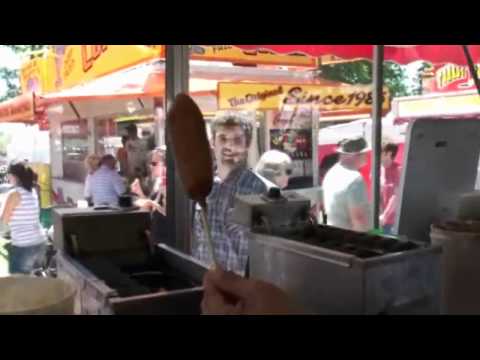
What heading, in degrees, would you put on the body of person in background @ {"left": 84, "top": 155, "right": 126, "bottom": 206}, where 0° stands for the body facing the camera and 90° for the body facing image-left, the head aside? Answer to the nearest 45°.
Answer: approximately 180°

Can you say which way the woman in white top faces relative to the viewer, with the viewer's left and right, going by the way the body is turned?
facing away from the viewer and to the left of the viewer

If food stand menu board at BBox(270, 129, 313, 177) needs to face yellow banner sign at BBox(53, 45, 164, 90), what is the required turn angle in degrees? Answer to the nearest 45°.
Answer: approximately 90° to its right

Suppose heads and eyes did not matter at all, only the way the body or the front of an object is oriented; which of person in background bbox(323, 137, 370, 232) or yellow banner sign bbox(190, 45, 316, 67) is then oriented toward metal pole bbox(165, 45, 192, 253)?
the yellow banner sign

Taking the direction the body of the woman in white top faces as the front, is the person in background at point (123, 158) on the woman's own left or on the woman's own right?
on the woman's own right

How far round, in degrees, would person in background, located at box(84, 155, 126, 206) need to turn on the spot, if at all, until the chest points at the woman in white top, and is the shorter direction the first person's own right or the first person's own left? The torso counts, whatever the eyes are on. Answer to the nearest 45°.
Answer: approximately 135° to the first person's own left

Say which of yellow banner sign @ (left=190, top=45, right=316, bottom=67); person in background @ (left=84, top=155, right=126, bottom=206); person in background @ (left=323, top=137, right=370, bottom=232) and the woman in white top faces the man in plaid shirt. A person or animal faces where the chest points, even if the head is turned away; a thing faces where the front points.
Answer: the yellow banner sign

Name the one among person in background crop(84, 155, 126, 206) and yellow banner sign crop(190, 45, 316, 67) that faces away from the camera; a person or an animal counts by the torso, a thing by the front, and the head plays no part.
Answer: the person in background

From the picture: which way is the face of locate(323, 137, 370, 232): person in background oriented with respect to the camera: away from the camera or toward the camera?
away from the camera
